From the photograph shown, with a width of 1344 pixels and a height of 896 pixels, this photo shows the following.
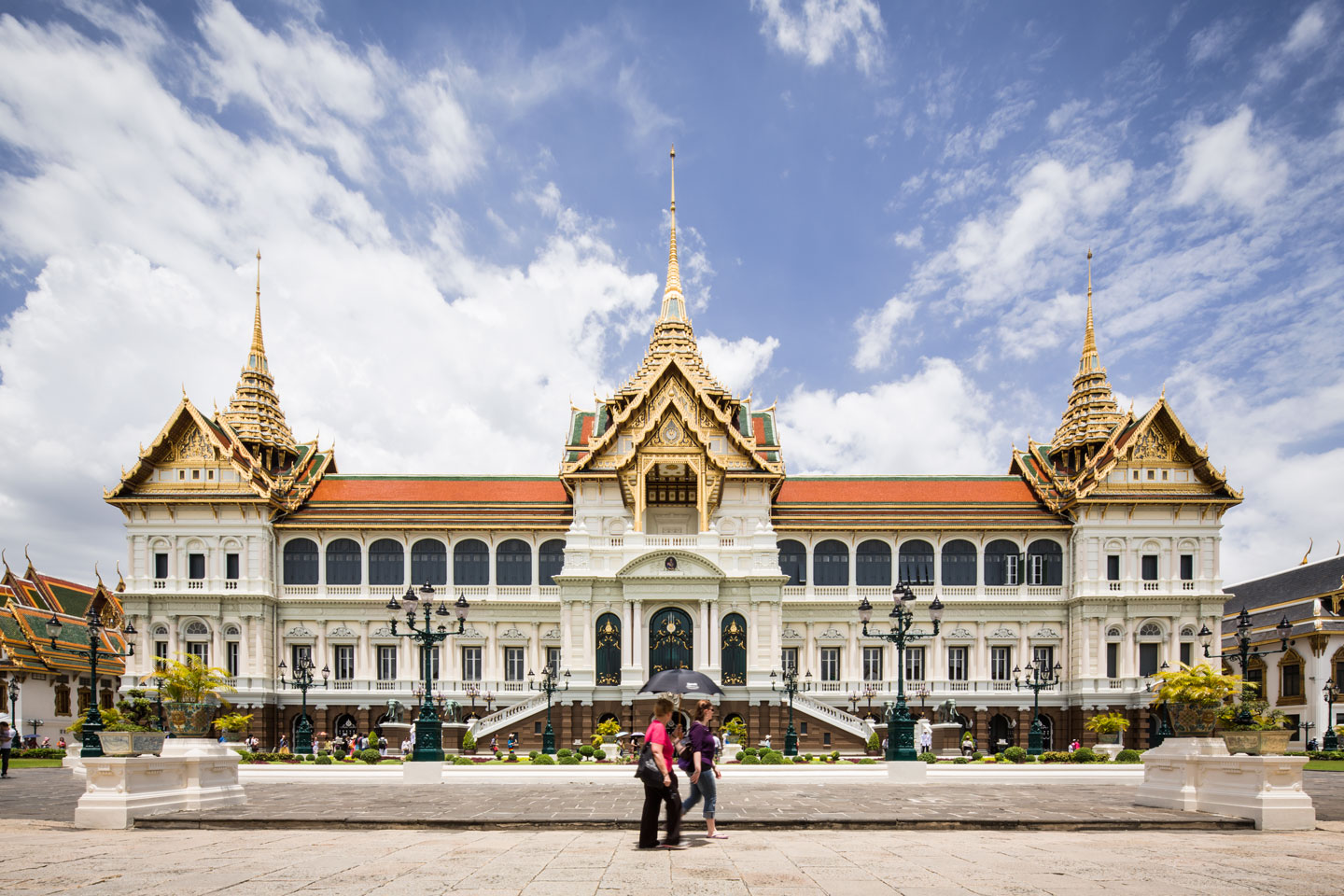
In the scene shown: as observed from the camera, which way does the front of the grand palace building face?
facing the viewer

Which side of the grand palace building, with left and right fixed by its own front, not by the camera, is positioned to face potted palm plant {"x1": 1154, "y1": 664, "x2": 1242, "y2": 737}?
front

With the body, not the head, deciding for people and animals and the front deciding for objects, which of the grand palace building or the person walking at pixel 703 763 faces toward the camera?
the grand palace building

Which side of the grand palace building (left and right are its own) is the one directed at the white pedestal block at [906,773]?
front

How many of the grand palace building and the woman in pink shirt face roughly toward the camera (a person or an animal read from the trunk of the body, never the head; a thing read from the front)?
1

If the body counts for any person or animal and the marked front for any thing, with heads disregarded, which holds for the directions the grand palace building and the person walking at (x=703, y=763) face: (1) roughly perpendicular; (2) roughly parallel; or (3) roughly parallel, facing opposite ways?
roughly perpendicular

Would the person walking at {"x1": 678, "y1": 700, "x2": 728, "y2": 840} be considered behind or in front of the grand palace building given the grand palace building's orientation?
in front
